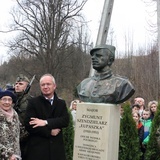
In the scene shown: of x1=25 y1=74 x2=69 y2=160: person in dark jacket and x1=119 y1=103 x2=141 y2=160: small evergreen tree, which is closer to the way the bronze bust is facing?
the person in dark jacket

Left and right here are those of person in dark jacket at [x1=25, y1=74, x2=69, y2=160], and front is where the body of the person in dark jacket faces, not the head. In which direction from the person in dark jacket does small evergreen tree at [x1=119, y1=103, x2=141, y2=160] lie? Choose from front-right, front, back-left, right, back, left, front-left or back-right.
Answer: back-left

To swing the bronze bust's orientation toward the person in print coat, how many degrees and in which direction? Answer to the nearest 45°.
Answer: approximately 45° to its right

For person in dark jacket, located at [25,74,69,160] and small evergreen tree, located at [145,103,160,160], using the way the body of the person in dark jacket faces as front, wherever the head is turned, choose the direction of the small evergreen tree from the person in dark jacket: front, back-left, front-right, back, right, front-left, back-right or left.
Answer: back-left

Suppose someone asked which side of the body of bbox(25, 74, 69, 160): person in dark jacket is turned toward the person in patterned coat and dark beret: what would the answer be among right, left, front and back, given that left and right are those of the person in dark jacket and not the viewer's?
right
